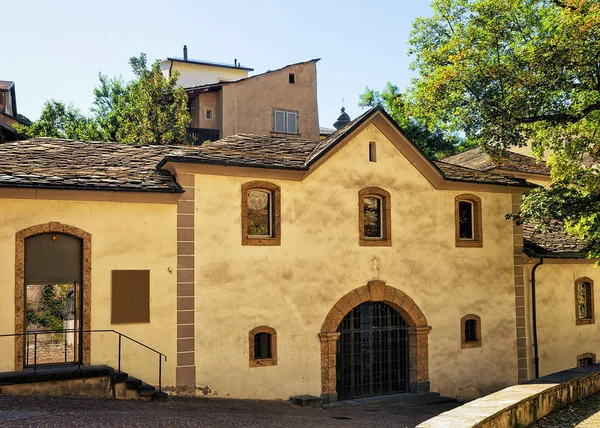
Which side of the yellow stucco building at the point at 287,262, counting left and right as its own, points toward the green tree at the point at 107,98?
back

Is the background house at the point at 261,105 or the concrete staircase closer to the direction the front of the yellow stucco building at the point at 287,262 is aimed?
the concrete staircase

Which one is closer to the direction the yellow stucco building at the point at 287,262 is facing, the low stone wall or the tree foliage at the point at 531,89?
the low stone wall

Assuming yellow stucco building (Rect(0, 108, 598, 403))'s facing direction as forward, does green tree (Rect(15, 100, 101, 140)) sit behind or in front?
behind

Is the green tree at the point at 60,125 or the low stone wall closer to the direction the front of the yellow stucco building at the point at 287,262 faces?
the low stone wall

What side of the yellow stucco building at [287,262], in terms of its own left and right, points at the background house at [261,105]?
back

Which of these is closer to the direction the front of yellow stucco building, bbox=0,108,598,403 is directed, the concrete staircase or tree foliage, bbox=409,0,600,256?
the concrete staircase

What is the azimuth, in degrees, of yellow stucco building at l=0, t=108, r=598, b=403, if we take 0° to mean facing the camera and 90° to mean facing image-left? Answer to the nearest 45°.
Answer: approximately 0°

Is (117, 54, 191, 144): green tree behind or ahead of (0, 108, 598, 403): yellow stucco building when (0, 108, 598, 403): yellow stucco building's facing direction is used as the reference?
behind
